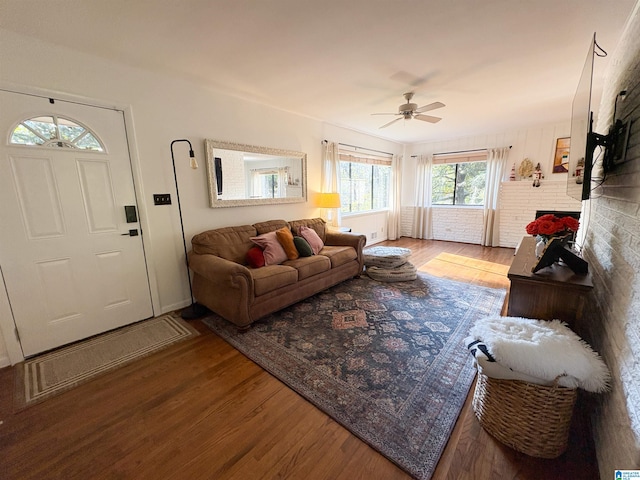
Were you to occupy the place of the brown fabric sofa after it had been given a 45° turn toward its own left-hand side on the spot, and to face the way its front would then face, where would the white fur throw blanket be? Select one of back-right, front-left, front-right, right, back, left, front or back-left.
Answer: front-right

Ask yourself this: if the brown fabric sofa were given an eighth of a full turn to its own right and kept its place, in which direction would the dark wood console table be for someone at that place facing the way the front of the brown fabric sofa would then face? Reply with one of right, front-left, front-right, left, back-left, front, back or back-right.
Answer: front-left

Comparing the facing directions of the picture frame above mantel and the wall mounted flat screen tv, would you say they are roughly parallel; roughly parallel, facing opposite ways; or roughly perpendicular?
roughly perpendicular

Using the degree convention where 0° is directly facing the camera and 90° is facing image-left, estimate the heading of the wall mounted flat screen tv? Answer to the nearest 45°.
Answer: approximately 90°

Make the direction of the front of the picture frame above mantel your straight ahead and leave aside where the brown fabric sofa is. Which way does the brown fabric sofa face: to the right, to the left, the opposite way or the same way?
to the left

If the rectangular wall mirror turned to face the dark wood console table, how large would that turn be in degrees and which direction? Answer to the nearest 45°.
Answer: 0° — it already faces it

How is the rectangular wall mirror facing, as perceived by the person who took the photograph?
facing the viewer and to the right of the viewer

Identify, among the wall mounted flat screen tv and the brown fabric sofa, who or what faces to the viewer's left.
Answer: the wall mounted flat screen tv

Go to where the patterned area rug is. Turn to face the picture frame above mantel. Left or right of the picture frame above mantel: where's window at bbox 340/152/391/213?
left

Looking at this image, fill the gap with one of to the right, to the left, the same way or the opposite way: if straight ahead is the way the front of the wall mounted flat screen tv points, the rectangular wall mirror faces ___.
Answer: the opposite way

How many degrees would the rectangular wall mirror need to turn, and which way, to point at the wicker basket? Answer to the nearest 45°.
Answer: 0° — it already faces it

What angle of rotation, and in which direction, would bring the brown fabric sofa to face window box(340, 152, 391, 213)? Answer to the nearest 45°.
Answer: approximately 90° to its left

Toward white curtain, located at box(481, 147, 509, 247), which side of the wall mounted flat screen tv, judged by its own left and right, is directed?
right

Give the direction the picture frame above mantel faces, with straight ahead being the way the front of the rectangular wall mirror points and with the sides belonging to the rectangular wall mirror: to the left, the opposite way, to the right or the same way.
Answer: to the right
